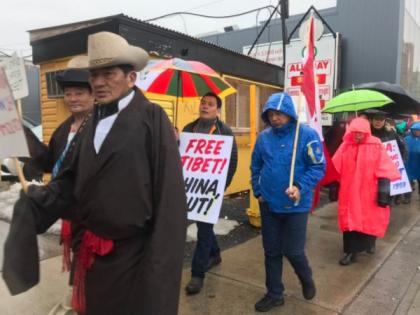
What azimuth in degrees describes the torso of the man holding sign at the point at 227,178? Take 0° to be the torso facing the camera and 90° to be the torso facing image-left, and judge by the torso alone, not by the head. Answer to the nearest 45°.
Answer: approximately 45°

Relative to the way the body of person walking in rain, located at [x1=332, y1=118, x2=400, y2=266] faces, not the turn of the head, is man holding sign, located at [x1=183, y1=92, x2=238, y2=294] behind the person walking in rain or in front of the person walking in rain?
in front

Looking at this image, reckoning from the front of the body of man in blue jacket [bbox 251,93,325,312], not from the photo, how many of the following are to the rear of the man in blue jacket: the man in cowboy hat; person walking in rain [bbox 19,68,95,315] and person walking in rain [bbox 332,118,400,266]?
1

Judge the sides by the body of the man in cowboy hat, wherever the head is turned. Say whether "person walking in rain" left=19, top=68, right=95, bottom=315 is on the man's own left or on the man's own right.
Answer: on the man's own right

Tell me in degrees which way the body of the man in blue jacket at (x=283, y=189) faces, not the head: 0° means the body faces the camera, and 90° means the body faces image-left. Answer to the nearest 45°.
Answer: approximately 45°

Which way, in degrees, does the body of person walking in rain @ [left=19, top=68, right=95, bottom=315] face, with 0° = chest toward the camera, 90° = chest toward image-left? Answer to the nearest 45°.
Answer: approximately 45°

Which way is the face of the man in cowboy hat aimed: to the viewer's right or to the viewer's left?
to the viewer's left

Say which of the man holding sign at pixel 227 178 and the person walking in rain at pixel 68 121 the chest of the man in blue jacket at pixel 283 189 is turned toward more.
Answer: the person walking in rain

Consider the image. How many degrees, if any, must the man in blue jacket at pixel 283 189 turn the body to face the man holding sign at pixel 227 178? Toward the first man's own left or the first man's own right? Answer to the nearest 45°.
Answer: approximately 90° to the first man's own right

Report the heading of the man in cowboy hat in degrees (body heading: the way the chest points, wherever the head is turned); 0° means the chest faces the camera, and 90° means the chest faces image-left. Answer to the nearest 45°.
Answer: approximately 45°

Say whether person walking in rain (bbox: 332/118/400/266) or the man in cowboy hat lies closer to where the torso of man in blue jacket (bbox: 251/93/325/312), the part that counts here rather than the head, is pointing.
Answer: the man in cowboy hat

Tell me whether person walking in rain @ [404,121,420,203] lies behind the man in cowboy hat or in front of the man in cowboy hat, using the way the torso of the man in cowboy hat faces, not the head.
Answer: behind
